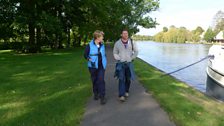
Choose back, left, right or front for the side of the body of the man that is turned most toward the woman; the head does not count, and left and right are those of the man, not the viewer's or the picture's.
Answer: right

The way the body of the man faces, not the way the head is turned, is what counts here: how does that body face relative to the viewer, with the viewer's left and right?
facing the viewer

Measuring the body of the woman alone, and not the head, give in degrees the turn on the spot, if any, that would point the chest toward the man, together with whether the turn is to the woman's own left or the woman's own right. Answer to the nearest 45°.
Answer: approximately 45° to the woman's own left

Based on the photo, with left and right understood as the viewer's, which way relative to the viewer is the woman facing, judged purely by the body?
facing the viewer and to the right of the viewer

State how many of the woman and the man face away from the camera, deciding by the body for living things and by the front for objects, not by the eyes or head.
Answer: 0
